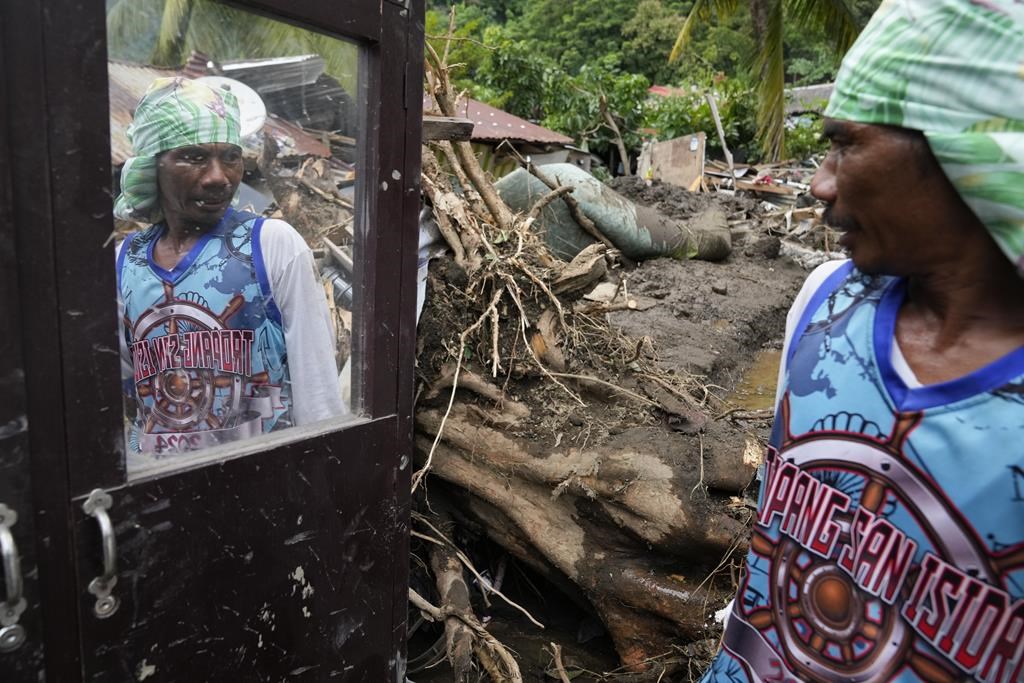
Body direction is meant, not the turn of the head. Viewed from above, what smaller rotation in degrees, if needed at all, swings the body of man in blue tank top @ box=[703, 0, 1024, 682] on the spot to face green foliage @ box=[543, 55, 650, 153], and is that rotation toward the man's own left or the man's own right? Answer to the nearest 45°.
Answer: approximately 135° to the man's own right

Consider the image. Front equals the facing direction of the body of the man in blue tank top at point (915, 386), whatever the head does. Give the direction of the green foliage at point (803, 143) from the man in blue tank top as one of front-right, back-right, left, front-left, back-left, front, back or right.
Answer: back-right

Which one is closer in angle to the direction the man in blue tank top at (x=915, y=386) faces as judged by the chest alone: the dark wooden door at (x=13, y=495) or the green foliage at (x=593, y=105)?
the dark wooden door

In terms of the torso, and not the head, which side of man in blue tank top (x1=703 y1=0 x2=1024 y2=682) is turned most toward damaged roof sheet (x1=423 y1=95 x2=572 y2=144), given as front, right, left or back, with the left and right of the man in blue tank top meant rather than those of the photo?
right

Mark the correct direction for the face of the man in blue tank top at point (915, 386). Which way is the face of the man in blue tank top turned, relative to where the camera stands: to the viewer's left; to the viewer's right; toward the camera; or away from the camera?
to the viewer's left

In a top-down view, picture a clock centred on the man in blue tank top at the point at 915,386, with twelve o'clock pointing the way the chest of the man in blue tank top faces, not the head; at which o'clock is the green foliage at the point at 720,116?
The green foliage is roughly at 4 o'clock from the man in blue tank top.

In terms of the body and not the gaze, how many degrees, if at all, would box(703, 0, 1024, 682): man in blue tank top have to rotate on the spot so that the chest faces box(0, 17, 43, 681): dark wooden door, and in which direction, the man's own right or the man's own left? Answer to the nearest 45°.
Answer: approximately 45° to the man's own right

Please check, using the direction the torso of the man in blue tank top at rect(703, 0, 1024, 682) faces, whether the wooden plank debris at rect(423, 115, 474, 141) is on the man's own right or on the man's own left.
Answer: on the man's own right

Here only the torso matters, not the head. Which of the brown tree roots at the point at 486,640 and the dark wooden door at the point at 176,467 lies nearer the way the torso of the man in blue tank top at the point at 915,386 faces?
the dark wooden door

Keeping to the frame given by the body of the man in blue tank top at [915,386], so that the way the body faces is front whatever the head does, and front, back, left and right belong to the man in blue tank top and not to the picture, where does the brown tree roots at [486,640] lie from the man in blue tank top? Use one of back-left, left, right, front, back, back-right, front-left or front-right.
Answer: right

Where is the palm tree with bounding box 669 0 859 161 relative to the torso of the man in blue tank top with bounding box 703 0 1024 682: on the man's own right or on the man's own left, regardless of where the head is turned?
on the man's own right

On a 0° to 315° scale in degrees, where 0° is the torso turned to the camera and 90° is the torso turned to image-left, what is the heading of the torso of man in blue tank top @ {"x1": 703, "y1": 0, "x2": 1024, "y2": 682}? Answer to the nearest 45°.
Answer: approximately 45°

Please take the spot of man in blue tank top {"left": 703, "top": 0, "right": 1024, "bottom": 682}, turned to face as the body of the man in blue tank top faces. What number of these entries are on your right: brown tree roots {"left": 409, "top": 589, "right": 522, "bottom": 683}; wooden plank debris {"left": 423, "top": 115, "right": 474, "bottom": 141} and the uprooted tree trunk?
3
